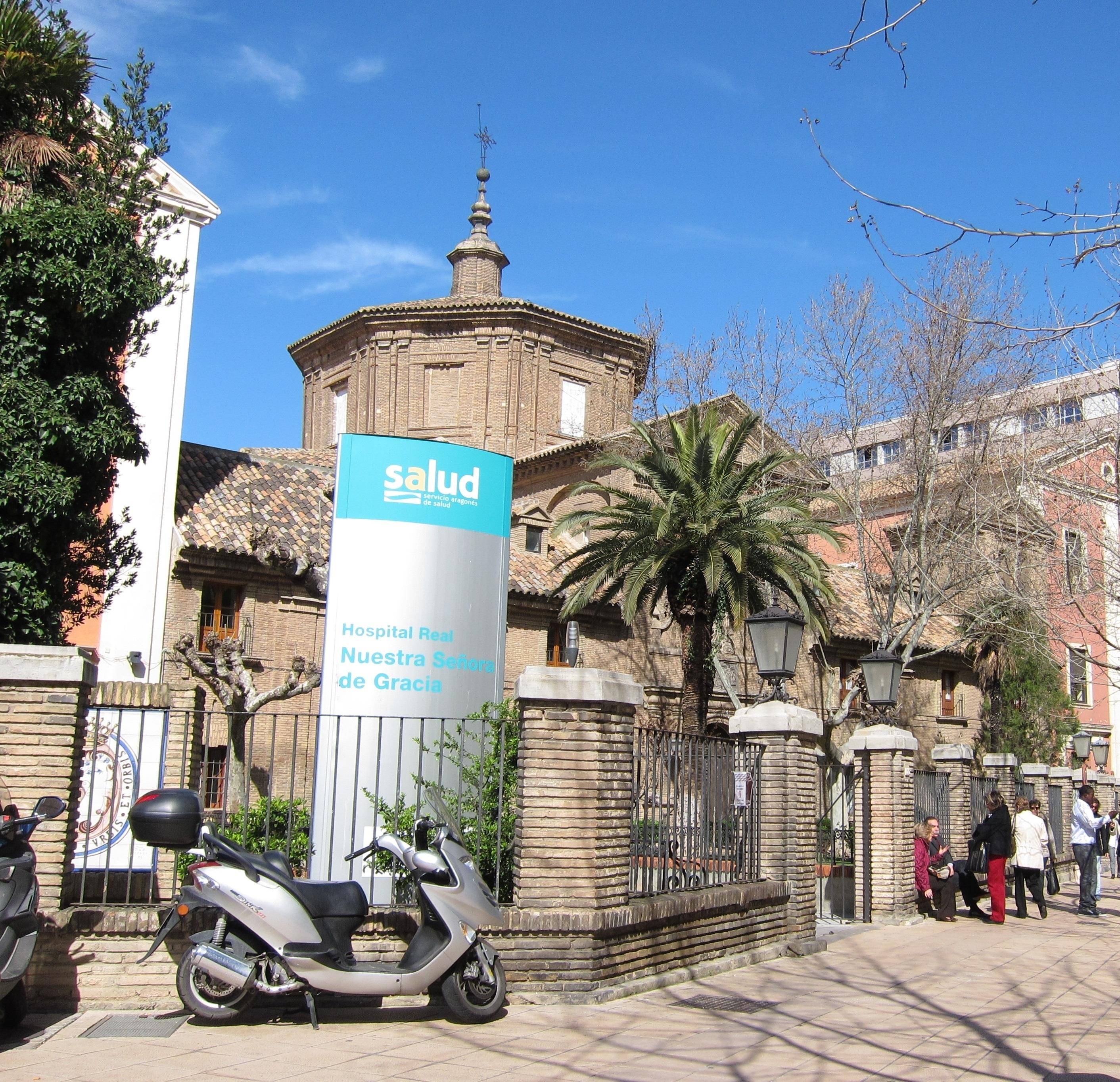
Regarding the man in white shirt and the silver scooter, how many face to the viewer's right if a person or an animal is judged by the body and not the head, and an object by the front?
2

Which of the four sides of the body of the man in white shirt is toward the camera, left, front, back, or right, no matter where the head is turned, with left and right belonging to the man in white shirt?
right

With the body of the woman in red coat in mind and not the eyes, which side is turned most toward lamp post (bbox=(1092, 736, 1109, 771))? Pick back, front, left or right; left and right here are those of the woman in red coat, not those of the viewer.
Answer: left

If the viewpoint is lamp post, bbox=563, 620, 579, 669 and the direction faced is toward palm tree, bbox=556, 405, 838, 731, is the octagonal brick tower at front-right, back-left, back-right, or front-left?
back-left

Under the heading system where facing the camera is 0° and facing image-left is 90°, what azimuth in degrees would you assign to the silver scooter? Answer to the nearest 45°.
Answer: approximately 270°
